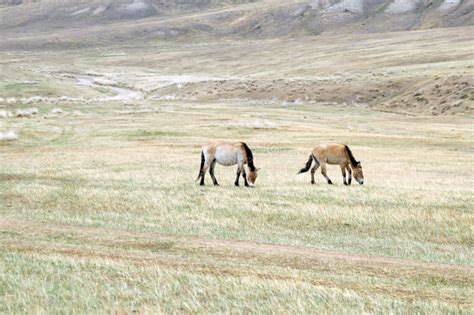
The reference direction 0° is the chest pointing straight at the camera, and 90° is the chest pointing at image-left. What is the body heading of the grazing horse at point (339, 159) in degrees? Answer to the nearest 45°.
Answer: approximately 270°

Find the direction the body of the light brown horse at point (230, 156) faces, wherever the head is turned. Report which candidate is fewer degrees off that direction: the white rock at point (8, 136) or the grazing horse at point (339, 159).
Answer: the grazing horse

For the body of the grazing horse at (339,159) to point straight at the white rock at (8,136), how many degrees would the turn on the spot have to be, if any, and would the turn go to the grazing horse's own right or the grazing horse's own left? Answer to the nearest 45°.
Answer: approximately 135° to the grazing horse's own left

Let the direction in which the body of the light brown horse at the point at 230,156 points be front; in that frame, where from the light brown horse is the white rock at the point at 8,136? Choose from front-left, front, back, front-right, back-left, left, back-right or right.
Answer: back-left

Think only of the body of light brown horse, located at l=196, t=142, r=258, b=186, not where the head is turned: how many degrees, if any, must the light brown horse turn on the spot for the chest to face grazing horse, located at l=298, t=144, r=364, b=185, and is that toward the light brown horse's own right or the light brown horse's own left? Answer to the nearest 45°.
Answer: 0° — it already faces it

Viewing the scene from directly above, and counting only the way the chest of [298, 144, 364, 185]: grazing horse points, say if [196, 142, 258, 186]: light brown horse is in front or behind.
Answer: behind

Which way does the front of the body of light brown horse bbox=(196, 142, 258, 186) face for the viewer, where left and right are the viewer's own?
facing to the right of the viewer

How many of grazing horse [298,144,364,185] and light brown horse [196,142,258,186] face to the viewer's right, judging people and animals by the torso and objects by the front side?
2
